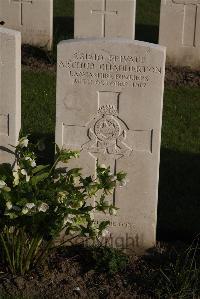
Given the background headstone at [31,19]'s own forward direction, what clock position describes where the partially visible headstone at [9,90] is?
the partially visible headstone at [9,90] is roughly at 12 o'clock from the background headstone at [31,19].

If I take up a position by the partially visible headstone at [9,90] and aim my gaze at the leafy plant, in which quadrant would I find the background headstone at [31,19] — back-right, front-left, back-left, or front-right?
back-left

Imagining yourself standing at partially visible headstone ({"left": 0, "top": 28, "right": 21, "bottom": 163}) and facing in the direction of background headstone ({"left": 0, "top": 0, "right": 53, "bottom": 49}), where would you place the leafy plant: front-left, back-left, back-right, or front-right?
back-right

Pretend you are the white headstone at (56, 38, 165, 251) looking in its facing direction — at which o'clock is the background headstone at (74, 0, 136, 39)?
The background headstone is roughly at 6 o'clock from the white headstone.

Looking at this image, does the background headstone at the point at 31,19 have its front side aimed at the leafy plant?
yes

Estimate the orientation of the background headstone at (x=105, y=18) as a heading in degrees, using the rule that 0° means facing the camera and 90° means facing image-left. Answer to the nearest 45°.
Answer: approximately 0°

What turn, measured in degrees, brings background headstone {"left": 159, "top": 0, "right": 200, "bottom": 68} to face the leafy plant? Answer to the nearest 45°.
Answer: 0° — it already faces it

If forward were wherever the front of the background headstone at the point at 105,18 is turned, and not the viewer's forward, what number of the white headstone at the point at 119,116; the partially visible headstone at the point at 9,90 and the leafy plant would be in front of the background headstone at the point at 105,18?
3
